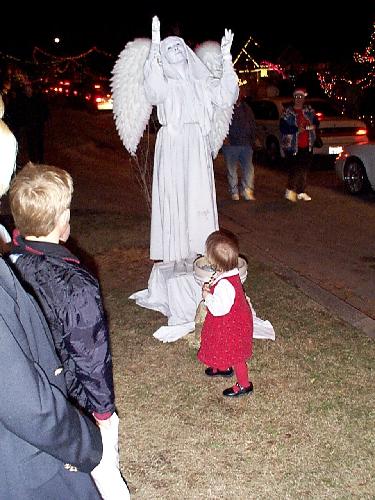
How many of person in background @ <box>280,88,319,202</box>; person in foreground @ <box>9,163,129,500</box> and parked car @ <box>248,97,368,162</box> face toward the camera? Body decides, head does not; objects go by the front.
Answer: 1

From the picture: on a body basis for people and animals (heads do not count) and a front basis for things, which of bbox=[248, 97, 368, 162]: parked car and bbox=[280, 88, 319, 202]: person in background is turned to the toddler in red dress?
the person in background

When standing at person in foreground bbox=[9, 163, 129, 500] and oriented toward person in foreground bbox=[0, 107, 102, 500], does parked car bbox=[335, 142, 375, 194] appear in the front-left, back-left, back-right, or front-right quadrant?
back-left

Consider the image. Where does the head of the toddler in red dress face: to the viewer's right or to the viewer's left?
to the viewer's left

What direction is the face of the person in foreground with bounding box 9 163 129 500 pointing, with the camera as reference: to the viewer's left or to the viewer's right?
to the viewer's right

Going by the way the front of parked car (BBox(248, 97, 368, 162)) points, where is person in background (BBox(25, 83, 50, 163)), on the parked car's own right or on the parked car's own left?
on the parked car's own left

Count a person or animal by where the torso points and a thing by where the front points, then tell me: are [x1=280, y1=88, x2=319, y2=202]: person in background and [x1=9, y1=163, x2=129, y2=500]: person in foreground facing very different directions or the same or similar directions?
very different directions

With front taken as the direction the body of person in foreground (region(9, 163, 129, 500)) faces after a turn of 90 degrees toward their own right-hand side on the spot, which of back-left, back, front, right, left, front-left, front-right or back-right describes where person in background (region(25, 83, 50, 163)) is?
back-left

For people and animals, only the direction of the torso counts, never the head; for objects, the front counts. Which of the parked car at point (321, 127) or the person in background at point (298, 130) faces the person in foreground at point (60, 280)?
the person in background

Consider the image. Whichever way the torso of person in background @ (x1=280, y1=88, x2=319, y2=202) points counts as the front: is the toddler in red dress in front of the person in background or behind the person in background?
in front

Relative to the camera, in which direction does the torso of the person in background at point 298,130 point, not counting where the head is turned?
toward the camera

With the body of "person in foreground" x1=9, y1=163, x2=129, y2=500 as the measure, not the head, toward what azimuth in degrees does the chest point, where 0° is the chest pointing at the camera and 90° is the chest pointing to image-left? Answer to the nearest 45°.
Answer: approximately 225°
